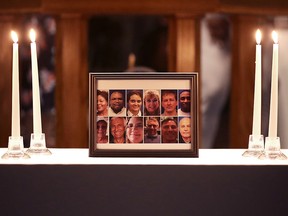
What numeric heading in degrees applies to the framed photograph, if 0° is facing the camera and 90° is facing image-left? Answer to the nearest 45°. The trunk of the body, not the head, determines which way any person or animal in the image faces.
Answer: approximately 0°

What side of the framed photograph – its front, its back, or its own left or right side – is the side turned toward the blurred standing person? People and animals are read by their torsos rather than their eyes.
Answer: back
